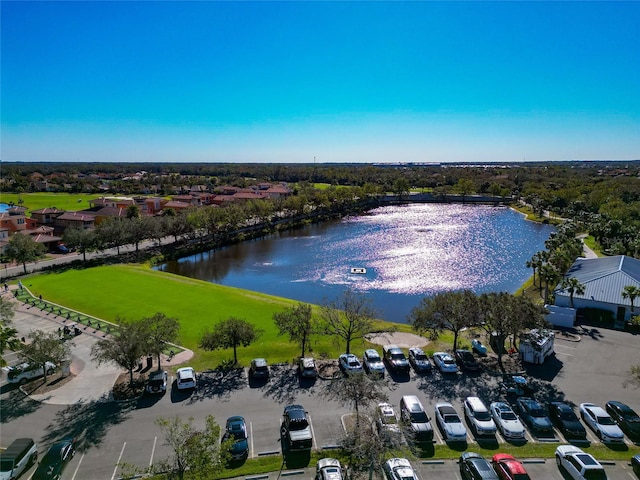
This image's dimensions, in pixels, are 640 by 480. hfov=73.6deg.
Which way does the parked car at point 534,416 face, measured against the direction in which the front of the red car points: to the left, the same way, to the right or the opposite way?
the opposite way

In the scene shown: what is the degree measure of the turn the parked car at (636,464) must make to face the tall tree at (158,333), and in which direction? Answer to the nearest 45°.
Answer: approximately 45° to its left

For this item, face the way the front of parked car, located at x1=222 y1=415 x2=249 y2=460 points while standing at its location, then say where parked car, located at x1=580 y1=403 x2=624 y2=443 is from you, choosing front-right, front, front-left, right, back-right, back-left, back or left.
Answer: left

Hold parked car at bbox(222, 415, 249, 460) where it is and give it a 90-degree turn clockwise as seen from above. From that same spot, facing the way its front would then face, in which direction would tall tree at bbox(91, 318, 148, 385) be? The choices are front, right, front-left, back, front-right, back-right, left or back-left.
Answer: front-right

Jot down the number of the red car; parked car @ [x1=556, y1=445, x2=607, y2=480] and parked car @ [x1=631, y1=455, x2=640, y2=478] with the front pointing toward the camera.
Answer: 0

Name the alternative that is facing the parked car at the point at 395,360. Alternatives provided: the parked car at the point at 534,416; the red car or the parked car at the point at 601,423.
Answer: the red car

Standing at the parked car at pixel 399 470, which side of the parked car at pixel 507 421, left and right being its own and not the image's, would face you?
right

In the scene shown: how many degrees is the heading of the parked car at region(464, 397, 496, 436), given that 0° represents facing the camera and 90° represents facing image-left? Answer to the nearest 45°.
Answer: approximately 315°

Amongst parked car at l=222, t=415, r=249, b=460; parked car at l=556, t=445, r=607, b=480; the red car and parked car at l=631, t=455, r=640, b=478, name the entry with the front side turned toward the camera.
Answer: parked car at l=222, t=415, r=249, b=460

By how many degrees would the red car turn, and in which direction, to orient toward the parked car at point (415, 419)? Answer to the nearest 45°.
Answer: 0° — it already faces it

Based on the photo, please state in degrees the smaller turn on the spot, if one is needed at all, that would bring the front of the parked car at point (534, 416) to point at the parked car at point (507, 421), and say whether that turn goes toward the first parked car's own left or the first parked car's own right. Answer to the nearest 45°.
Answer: approximately 90° to the first parked car's own right

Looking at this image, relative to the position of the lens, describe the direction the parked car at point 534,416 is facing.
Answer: facing the viewer and to the right of the viewer

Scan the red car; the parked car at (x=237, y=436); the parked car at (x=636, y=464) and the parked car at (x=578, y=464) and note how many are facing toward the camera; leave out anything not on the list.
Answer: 1

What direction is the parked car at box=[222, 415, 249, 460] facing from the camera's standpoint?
toward the camera

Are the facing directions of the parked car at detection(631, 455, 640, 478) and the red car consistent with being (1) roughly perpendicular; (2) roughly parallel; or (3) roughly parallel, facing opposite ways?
roughly parallel

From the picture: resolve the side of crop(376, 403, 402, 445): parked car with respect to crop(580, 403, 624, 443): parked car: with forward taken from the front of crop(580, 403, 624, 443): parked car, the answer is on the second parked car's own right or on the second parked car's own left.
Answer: on the second parked car's own right
